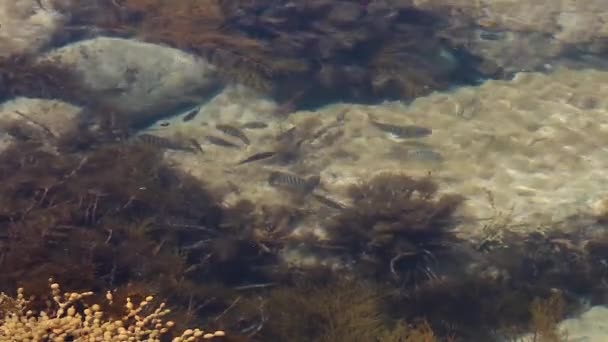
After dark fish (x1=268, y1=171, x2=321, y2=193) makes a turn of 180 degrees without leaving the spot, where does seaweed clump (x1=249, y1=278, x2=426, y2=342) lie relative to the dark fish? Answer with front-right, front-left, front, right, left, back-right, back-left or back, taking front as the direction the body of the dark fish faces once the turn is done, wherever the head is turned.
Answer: right

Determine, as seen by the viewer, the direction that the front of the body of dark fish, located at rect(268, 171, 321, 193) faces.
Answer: to the viewer's left

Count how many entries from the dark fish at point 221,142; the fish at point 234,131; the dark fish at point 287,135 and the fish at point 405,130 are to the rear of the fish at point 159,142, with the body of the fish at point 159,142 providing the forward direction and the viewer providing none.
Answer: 4

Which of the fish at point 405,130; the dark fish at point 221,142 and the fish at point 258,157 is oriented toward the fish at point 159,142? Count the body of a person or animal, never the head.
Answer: the dark fish

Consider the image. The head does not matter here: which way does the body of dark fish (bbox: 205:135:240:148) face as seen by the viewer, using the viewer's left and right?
facing to the left of the viewer
